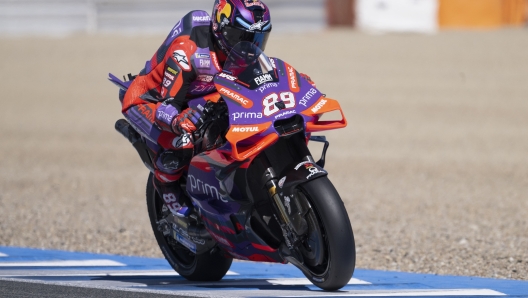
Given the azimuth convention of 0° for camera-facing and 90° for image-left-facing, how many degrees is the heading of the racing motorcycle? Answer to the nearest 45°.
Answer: approximately 315°
